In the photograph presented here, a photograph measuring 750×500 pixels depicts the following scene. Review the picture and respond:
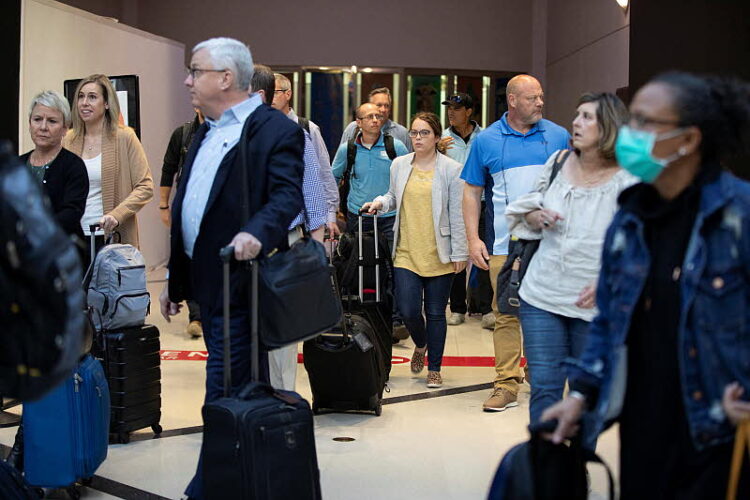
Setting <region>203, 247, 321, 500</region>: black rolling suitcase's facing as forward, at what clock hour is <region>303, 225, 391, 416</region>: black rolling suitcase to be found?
<region>303, 225, 391, 416</region>: black rolling suitcase is roughly at 8 o'clock from <region>203, 247, 321, 500</region>: black rolling suitcase.

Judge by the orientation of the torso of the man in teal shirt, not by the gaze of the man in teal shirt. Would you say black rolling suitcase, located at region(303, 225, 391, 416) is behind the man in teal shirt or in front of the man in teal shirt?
in front

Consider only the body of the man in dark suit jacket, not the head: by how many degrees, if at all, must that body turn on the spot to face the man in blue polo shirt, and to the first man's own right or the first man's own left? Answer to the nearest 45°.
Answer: approximately 180°

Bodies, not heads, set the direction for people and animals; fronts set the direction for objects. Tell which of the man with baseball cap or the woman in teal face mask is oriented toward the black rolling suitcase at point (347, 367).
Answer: the man with baseball cap

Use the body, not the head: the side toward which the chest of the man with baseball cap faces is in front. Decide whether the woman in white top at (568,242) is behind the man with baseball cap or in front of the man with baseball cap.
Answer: in front

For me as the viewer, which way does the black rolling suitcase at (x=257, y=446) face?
facing the viewer and to the right of the viewer

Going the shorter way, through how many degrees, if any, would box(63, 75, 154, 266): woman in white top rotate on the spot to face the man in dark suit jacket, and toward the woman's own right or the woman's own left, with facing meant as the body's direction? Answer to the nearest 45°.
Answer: approximately 45° to the woman's own left

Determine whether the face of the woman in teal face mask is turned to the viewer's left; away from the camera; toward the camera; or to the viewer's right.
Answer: to the viewer's left

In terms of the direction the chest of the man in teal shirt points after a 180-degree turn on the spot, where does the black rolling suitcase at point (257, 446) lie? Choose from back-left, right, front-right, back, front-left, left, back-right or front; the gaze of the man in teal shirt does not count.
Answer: back

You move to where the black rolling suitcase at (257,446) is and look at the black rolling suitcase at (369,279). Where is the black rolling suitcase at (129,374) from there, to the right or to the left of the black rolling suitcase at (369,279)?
left
